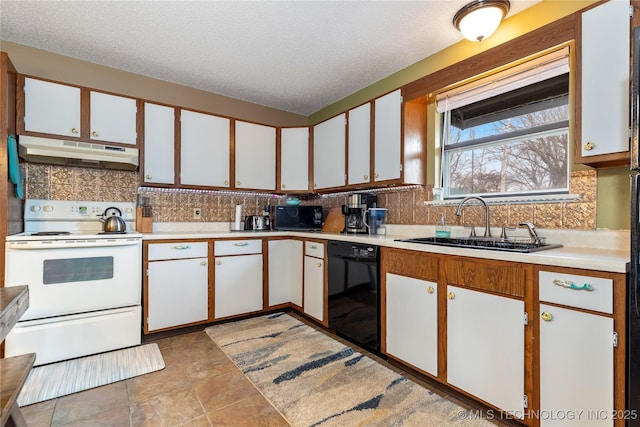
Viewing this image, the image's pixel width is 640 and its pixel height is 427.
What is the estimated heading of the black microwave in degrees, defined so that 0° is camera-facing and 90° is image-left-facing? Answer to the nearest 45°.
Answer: approximately 0°

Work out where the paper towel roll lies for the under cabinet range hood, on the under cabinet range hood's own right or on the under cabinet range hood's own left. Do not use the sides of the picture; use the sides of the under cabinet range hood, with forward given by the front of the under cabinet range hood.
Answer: on the under cabinet range hood's own left

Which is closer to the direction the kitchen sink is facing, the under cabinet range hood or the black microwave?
the under cabinet range hood

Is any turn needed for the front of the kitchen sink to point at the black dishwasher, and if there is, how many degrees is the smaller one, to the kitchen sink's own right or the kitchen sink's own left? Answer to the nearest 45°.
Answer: approximately 45° to the kitchen sink's own right

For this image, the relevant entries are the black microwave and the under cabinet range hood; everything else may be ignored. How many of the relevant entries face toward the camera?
2

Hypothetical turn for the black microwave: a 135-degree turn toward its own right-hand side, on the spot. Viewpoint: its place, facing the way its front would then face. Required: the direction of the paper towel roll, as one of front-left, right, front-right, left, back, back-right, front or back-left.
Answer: front-left
